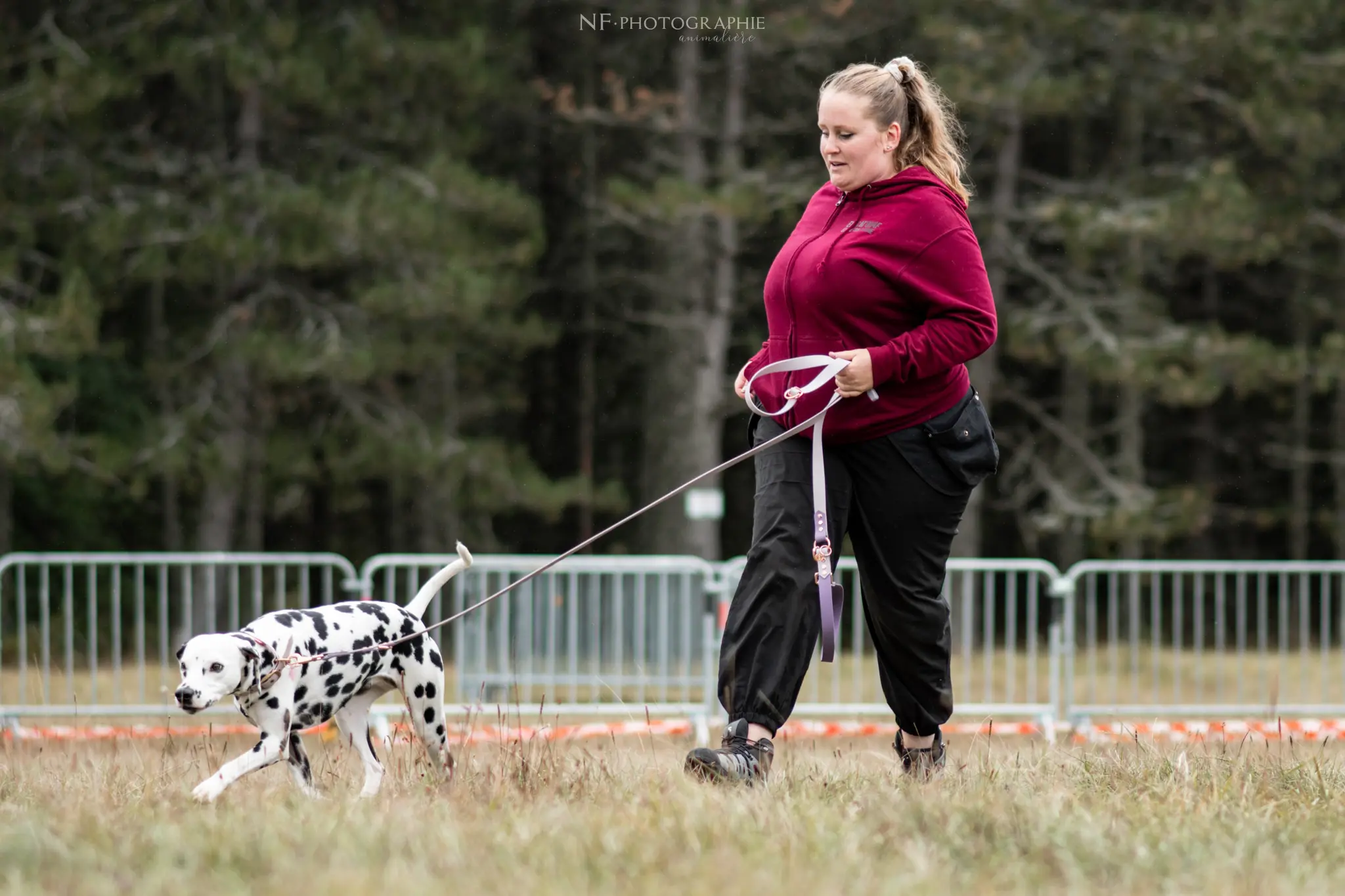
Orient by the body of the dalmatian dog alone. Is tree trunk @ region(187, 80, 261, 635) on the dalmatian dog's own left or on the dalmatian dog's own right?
on the dalmatian dog's own right

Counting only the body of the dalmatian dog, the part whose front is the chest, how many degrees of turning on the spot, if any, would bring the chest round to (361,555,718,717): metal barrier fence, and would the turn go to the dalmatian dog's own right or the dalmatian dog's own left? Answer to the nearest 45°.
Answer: approximately 90° to the dalmatian dog's own right

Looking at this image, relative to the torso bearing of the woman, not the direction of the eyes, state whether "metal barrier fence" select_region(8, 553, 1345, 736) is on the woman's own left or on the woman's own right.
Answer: on the woman's own right

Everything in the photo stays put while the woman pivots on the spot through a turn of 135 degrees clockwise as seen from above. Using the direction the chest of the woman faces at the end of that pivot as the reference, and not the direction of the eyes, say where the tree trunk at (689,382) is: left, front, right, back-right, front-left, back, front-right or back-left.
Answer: front

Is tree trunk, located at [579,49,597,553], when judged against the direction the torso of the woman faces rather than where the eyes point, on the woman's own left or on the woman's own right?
on the woman's own right

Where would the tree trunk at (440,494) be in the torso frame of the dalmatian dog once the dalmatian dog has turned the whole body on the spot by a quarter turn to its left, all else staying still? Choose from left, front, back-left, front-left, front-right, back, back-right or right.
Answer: back

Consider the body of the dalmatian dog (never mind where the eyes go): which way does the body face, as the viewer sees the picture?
to the viewer's left

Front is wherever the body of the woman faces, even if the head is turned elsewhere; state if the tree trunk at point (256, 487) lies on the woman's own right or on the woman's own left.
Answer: on the woman's own right

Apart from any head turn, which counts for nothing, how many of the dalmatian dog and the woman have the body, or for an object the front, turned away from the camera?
0

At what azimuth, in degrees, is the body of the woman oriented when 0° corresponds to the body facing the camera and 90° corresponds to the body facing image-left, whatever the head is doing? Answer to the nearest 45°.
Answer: approximately 45°

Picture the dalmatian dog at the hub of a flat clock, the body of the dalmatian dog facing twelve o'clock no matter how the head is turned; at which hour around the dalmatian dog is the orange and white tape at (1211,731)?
The orange and white tape is roughly at 5 o'clock from the dalmatian dog.
